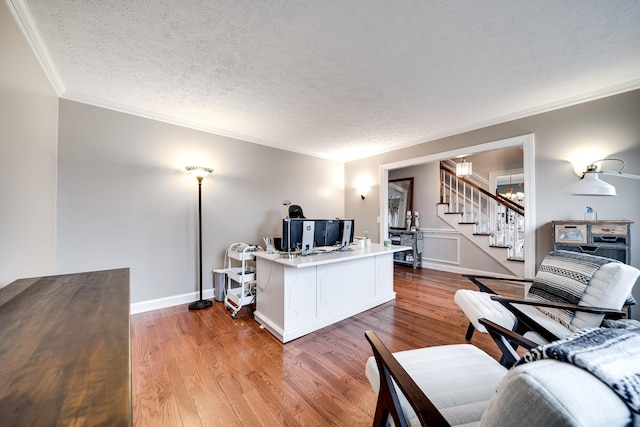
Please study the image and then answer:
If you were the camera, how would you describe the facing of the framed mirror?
facing the viewer and to the left of the viewer

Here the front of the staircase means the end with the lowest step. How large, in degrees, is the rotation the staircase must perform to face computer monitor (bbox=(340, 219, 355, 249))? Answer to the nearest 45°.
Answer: approximately 90° to its right

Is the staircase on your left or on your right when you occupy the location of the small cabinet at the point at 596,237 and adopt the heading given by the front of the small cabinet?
on your right

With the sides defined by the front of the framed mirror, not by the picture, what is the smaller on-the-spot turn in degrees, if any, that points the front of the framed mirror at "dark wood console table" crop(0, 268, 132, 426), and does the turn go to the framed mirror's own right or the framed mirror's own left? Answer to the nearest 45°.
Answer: approximately 45° to the framed mirror's own left

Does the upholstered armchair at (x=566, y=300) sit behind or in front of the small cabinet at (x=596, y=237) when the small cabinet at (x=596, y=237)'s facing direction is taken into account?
in front

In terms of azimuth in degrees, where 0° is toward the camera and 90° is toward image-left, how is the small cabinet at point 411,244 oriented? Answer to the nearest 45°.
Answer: approximately 45°

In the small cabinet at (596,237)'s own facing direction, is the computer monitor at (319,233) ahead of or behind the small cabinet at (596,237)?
ahead

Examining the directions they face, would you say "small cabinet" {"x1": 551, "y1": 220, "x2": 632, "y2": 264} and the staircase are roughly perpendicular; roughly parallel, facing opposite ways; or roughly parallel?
roughly perpendicular

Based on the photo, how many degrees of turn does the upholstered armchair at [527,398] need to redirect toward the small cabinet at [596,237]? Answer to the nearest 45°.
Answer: approximately 45° to its right
